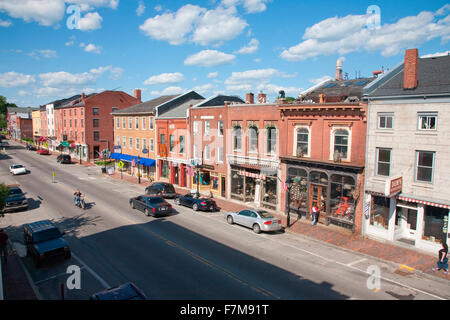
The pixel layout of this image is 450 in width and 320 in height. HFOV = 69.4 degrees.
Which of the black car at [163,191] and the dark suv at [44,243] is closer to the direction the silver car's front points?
the black car

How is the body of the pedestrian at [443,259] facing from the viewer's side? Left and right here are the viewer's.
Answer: facing to the left of the viewer

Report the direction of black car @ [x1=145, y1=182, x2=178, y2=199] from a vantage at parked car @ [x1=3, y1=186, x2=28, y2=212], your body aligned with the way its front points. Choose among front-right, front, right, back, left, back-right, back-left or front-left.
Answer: left

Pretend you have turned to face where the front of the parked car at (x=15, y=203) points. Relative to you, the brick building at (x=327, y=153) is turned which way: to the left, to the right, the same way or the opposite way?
to the right

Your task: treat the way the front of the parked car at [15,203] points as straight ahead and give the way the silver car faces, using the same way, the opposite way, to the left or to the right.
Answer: the opposite way

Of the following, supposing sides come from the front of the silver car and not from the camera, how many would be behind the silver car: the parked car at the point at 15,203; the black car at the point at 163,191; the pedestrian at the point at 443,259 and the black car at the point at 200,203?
1

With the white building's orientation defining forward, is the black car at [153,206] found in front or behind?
in front

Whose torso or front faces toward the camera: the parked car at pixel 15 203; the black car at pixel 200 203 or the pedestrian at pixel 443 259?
the parked car

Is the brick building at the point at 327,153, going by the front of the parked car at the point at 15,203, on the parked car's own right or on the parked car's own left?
on the parked car's own left

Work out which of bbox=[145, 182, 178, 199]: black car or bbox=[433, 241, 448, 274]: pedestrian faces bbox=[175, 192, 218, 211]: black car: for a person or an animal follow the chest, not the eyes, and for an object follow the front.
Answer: the pedestrian

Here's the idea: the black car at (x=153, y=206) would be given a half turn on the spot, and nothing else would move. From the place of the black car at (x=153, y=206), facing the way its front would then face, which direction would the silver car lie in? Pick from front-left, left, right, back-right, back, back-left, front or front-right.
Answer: front

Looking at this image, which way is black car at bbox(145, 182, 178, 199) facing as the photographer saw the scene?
facing away from the viewer and to the left of the viewer

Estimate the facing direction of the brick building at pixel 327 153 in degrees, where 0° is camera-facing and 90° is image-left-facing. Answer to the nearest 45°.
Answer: approximately 45°
